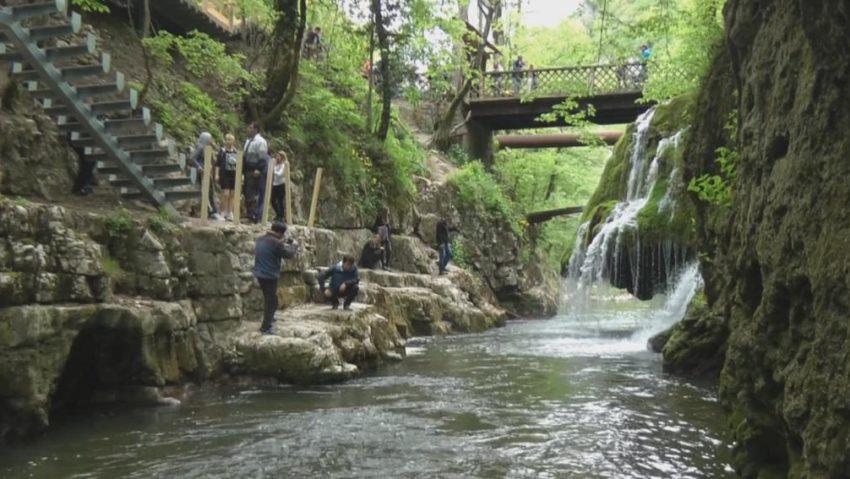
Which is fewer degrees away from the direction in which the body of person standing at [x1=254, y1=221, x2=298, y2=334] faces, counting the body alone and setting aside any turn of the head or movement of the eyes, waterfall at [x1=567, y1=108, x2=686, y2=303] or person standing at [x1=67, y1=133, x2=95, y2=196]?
the waterfall

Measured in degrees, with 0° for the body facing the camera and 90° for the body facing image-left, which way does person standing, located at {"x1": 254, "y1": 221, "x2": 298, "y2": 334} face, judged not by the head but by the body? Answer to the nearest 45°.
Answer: approximately 225°

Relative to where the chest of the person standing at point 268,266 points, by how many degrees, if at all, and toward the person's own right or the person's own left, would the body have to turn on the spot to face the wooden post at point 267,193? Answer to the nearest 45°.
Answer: approximately 45° to the person's own left

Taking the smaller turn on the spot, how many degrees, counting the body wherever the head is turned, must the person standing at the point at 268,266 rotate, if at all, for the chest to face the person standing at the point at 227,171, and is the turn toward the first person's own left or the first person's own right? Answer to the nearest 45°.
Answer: approximately 45° to the first person's own left

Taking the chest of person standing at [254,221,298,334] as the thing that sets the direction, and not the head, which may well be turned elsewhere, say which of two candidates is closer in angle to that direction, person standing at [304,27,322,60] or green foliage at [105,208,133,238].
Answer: the person standing

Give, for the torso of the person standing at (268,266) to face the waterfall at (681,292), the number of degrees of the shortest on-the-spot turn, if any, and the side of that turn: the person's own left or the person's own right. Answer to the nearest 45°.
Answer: approximately 45° to the person's own right

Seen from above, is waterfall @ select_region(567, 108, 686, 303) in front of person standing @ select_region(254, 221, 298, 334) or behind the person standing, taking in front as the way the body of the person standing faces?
in front

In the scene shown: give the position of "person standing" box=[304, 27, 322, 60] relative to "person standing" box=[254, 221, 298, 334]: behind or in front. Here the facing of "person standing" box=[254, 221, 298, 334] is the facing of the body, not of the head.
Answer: in front

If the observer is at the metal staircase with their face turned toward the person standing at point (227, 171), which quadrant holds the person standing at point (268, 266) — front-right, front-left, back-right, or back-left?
front-right

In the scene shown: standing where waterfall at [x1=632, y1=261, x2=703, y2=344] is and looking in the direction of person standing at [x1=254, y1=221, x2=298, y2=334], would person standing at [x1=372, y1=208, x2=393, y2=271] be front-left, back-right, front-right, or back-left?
front-right

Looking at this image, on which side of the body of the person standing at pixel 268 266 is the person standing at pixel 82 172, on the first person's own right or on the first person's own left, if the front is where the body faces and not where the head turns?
on the first person's own left

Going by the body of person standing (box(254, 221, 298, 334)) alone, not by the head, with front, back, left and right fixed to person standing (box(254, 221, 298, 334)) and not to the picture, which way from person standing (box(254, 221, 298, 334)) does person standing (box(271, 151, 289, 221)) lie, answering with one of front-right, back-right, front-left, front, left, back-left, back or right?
front-left

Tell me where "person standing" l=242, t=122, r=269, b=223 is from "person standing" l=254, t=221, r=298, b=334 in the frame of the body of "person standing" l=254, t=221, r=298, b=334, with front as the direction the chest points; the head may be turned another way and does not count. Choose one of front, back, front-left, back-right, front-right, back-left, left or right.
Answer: front-left
